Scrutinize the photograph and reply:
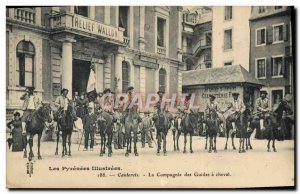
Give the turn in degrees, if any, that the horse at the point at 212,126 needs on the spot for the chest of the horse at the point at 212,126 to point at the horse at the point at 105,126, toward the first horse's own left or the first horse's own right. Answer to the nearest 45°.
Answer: approximately 90° to the first horse's own right

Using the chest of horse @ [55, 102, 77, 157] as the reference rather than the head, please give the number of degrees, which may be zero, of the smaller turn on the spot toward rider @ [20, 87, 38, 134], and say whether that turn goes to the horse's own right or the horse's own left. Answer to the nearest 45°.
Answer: approximately 135° to the horse's own right

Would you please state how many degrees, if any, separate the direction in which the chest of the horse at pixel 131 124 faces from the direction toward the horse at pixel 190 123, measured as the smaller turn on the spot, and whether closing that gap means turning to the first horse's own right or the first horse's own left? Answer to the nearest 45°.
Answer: approximately 90° to the first horse's own left

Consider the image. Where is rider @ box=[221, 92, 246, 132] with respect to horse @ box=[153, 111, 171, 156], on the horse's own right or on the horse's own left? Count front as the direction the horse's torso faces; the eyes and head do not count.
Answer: on the horse's own left

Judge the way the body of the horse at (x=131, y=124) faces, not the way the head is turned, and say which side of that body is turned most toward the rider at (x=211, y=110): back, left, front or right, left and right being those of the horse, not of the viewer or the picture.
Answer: left

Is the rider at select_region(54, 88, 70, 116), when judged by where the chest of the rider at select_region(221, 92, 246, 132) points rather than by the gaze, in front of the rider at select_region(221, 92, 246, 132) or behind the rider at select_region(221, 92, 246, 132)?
in front
